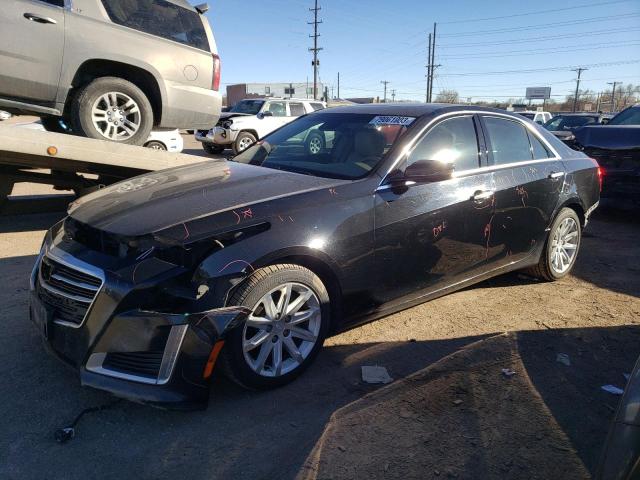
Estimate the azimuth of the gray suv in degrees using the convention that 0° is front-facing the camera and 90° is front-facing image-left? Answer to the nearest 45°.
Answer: approximately 90°

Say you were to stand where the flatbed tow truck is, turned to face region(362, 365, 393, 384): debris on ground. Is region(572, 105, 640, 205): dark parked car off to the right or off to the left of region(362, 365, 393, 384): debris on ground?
left

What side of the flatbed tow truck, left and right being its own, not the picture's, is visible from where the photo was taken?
left

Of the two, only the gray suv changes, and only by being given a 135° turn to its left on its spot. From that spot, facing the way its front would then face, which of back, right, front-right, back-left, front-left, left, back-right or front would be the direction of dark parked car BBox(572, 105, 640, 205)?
front-left

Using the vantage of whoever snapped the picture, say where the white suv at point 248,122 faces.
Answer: facing the viewer and to the left of the viewer

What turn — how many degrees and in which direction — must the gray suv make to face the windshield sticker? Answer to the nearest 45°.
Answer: approximately 135° to its left

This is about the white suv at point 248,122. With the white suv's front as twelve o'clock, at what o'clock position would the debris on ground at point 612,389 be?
The debris on ground is roughly at 10 o'clock from the white suv.

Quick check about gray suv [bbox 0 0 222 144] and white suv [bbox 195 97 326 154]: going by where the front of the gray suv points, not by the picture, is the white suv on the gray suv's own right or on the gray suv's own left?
on the gray suv's own right

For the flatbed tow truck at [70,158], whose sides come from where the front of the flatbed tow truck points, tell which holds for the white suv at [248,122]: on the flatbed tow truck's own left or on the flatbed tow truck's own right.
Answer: on the flatbed tow truck's own right

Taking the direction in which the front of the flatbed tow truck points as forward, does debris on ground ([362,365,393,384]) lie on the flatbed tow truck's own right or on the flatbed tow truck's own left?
on the flatbed tow truck's own left
